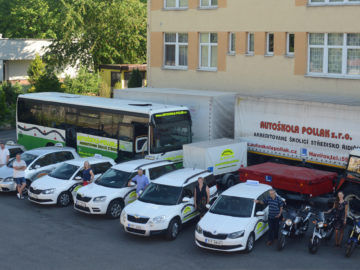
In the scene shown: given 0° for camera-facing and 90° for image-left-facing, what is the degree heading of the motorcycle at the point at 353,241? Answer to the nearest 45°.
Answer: approximately 45°

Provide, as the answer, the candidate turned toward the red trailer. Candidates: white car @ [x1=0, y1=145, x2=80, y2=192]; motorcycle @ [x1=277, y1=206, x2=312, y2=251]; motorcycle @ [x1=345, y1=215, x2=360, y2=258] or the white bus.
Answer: the white bus

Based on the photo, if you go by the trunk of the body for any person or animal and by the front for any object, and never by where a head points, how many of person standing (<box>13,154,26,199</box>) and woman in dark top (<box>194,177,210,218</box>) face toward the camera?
2

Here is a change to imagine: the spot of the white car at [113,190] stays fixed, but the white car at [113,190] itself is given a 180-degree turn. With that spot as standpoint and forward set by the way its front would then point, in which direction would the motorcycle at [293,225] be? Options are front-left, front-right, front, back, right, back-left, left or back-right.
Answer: right

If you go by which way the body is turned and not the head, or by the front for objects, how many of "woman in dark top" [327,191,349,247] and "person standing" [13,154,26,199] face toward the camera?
2

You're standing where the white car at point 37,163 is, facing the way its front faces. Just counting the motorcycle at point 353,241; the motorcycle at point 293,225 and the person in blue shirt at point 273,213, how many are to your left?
3

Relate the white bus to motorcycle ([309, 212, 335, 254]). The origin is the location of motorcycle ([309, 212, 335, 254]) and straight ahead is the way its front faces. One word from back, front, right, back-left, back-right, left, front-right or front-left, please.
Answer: right

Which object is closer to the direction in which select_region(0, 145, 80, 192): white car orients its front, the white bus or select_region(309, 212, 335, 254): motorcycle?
the motorcycle

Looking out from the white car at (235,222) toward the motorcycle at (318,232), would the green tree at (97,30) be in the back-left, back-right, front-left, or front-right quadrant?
back-left

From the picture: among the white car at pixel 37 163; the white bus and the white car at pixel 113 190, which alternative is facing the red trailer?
the white bus

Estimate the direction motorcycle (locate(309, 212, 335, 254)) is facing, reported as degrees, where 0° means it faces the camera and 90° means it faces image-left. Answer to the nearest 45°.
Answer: approximately 45°

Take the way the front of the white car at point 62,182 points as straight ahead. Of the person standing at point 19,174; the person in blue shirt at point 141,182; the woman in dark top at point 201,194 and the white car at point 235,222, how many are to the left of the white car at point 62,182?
3

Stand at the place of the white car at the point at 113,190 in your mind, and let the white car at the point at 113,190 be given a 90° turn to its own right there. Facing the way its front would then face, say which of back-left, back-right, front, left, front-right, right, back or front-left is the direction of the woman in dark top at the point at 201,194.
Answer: back

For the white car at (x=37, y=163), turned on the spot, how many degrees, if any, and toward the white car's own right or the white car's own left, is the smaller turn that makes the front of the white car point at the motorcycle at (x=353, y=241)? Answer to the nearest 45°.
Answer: approximately 90° to the white car's own left

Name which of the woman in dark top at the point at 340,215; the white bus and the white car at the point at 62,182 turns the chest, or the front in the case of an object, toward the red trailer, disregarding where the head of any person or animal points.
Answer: the white bus

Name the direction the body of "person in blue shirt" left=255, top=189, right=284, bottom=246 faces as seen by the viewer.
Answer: toward the camera
